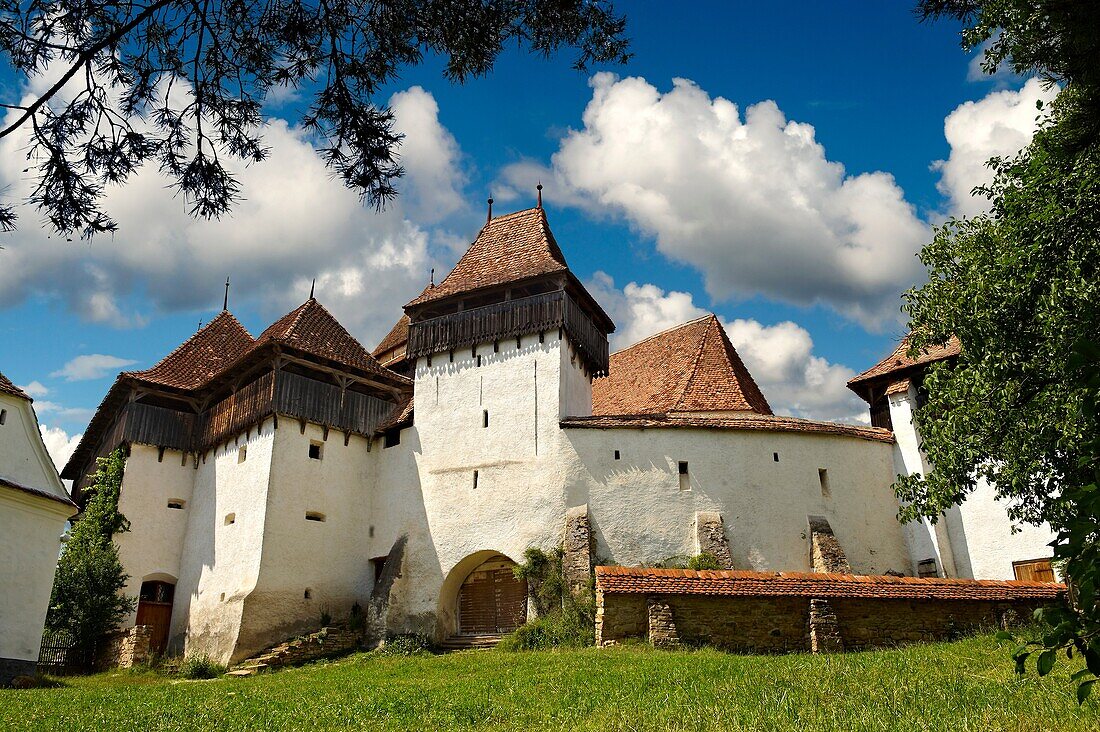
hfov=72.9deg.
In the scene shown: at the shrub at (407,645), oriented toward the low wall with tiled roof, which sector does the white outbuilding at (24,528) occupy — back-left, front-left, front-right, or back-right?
back-right

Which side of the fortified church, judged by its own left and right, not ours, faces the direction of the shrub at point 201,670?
right

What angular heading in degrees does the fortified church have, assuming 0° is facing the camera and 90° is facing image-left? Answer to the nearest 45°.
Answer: approximately 0°

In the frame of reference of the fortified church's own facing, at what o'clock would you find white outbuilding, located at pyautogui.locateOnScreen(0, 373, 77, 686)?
The white outbuilding is roughly at 2 o'clock from the fortified church.

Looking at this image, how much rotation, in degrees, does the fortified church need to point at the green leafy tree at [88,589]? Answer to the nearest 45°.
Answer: approximately 90° to its right
